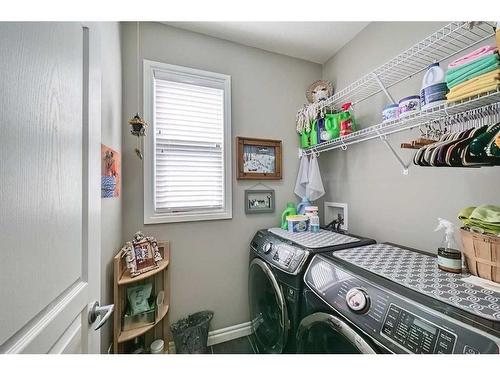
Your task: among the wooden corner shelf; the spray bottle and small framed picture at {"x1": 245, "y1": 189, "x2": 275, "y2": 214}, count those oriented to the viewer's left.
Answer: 1

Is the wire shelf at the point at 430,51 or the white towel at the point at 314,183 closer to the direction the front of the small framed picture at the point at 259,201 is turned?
the wire shelf

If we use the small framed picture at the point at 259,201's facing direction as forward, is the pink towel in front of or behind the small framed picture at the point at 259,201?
in front

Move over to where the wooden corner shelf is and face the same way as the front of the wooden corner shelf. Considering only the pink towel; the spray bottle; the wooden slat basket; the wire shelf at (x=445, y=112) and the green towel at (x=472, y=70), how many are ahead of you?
5

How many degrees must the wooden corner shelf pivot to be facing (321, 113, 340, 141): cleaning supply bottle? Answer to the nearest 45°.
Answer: approximately 45° to its left

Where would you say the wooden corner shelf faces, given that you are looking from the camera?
facing the viewer and to the right of the viewer

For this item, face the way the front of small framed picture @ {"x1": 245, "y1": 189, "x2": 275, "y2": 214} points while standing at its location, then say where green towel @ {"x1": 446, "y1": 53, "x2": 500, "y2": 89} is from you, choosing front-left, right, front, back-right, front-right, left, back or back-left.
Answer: front-left

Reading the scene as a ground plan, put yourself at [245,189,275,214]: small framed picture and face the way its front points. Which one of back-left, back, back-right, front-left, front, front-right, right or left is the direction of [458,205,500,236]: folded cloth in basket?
front-left

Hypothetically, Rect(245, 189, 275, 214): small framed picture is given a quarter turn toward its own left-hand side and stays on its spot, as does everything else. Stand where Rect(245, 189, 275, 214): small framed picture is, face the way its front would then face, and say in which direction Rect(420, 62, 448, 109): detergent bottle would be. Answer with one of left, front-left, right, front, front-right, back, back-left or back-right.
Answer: front-right

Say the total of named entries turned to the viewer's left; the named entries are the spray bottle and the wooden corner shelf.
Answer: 1

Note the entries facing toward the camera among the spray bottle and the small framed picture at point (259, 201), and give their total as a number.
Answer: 1

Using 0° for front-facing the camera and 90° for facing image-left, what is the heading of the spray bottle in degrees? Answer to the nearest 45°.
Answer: approximately 90°
